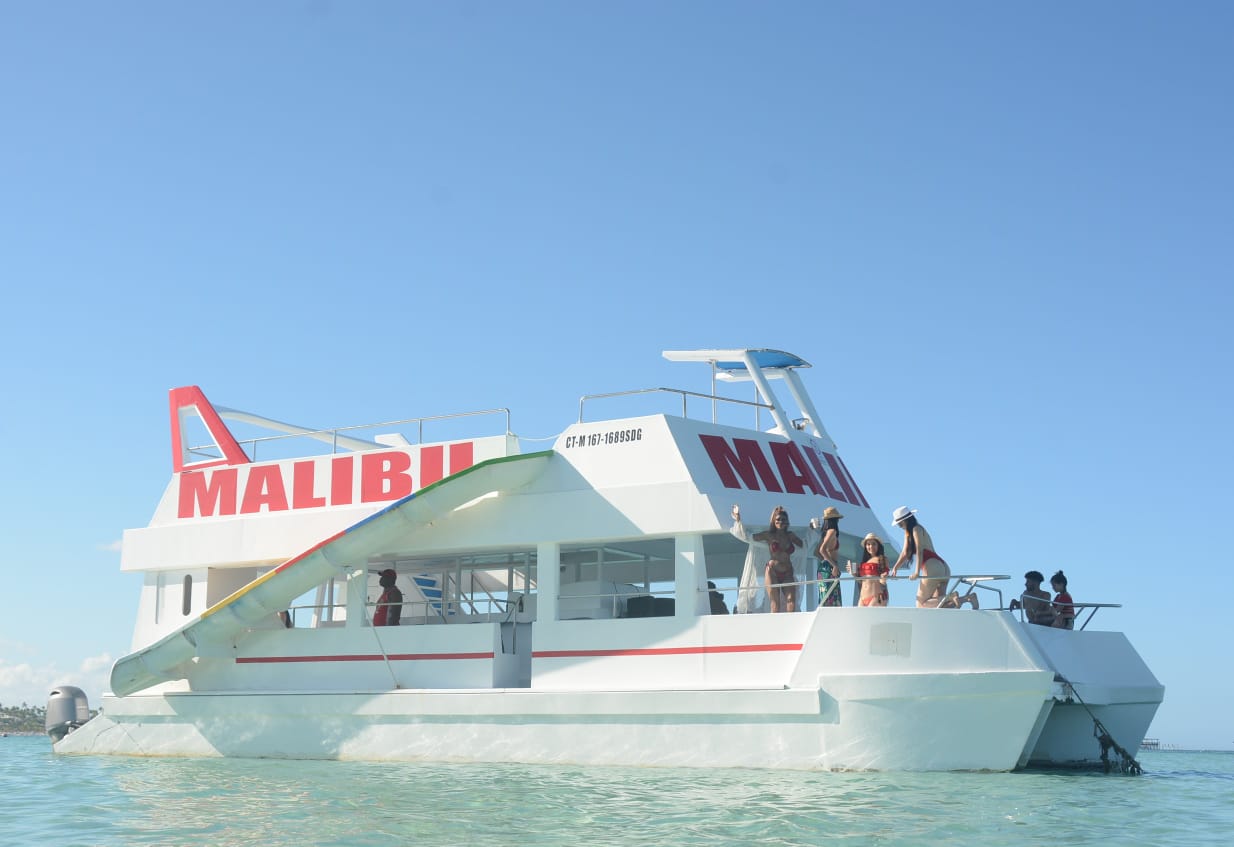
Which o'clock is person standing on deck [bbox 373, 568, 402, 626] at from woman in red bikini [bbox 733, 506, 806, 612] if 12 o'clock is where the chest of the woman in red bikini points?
The person standing on deck is roughly at 4 o'clock from the woman in red bikini.

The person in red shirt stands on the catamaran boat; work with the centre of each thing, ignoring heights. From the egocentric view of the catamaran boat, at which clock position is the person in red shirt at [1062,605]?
The person in red shirt is roughly at 11 o'clock from the catamaran boat.

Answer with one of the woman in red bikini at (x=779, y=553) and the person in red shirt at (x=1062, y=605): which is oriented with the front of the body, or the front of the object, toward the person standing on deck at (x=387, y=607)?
the person in red shirt at (x=1062, y=605)

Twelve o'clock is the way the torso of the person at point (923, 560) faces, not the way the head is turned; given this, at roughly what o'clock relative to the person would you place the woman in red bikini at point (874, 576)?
The woman in red bikini is roughly at 12 o'clock from the person.

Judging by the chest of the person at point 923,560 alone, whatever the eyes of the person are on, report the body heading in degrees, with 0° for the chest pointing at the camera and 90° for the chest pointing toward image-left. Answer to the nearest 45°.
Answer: approximately 90°

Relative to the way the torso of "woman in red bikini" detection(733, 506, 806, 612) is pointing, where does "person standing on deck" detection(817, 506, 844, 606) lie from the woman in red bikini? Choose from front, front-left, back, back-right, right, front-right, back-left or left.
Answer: left

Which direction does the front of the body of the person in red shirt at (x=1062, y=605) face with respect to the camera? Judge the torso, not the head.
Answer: to the viewer's left
